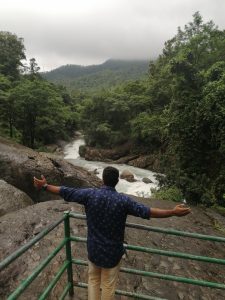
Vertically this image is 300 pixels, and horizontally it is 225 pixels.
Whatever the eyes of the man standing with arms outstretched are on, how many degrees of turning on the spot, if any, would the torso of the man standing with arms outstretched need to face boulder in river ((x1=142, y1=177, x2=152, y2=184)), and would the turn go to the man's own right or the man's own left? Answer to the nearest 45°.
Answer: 0° — they already face it

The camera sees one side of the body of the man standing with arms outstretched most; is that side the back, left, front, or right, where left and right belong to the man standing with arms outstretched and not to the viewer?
back

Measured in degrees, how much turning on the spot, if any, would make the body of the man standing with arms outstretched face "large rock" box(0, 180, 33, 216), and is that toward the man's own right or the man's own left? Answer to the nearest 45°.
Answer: approximately 45° to the man's own left

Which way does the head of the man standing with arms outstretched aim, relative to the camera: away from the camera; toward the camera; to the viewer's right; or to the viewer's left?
away from the camera

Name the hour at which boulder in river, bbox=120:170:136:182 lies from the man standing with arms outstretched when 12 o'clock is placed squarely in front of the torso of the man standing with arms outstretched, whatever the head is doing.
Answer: The boulder in river is roughly at 12 o'clock from the man standing with arms outstretched.
